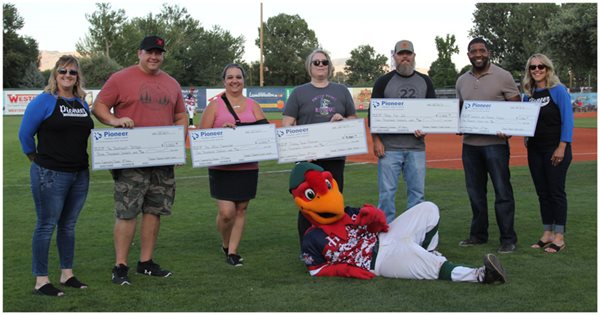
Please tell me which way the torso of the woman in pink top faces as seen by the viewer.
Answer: toward the camera

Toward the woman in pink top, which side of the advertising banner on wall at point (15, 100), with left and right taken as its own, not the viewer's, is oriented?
front

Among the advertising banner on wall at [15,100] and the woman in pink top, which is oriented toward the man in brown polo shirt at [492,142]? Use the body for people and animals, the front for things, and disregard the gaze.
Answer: the advertising banner on wall

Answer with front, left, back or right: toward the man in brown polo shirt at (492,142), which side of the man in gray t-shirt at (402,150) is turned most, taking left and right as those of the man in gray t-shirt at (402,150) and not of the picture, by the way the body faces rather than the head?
left

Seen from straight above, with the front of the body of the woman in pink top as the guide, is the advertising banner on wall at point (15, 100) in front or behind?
behind

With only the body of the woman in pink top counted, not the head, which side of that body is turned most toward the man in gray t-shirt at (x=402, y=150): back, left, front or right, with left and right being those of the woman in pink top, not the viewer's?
left

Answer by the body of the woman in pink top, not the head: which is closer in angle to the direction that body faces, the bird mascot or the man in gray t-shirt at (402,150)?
the bird mascot

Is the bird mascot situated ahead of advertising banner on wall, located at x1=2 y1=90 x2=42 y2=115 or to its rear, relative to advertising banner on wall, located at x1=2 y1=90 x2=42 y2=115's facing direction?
ahead
